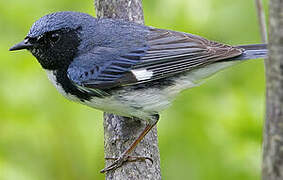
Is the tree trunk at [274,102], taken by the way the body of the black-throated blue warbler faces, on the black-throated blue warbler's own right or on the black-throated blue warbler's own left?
on the black-throated blue warbler's own left

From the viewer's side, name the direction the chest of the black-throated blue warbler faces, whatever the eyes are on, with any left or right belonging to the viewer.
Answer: facing to the left of the viewer
